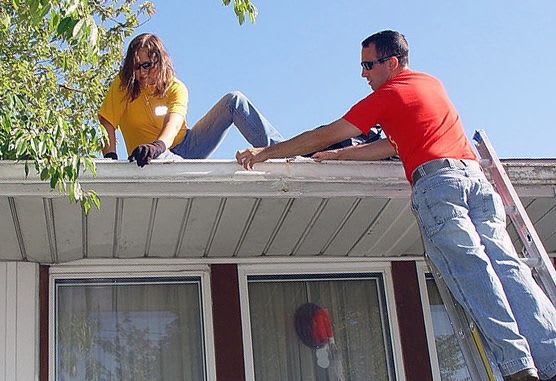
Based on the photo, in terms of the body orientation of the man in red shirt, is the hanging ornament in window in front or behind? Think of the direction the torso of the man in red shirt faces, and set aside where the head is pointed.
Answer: in front

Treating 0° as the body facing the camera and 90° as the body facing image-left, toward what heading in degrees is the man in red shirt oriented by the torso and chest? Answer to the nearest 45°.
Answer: approximately 135°

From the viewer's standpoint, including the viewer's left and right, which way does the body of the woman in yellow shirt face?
facing the viewer

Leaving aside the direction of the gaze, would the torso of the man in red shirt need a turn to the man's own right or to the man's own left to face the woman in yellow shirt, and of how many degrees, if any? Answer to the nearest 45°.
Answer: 0° — they already face them

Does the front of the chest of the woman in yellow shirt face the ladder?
no

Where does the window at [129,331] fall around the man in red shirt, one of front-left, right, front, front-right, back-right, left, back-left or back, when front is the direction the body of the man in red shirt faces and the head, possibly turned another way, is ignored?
front

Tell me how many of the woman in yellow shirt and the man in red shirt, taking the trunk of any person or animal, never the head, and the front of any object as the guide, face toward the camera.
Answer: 1

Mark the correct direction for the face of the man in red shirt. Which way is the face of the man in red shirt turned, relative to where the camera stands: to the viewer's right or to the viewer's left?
to the viewer's left

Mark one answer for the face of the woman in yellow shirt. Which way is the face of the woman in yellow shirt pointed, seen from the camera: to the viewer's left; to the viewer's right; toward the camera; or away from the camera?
toward the camera

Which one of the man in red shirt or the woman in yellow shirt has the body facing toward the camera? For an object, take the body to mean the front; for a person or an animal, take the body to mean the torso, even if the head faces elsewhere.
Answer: the woman in yellow shirt

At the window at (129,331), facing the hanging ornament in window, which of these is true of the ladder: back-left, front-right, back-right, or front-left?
front-right
